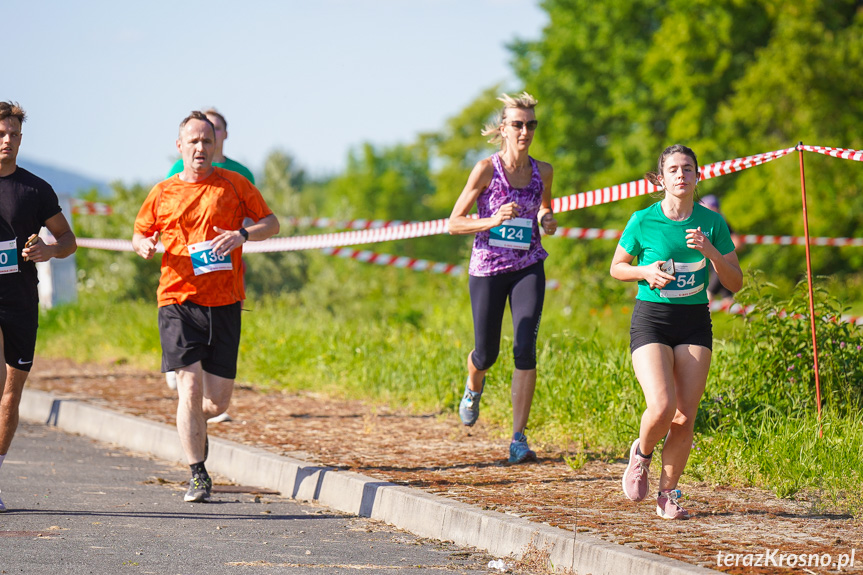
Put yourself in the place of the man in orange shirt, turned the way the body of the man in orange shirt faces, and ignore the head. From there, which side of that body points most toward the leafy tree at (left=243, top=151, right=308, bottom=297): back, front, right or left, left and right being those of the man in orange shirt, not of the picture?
back

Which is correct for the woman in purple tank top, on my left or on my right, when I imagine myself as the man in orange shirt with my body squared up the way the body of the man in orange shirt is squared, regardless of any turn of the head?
on my left

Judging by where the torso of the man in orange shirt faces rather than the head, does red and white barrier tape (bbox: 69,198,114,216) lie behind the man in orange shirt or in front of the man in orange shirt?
behind

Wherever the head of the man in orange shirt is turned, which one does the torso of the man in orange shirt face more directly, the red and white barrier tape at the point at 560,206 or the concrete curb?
the concrete curb

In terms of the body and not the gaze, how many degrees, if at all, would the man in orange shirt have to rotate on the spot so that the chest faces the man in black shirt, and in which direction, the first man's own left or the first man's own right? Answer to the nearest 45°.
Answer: approximately 90° to the first man's own right

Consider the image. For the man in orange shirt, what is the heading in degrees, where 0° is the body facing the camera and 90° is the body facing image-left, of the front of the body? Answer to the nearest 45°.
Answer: approximately 0°

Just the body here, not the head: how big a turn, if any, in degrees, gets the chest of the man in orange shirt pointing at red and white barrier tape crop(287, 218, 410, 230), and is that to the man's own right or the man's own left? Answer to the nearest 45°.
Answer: approximately 180°
